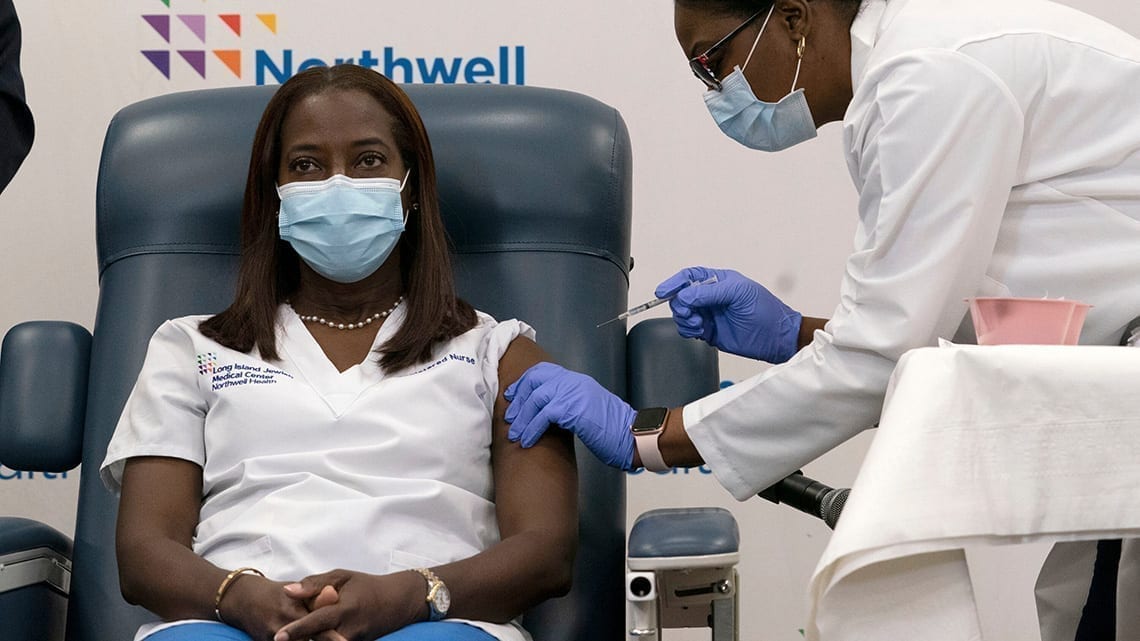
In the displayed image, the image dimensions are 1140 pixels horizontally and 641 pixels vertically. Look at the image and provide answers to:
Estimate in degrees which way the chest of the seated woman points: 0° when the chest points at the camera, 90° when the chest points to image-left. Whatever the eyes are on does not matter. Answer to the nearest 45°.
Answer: approximately 0°

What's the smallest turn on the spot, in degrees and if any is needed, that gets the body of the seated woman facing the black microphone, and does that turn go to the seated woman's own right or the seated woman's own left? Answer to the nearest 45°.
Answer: approximately 45° to the seated woman's own left

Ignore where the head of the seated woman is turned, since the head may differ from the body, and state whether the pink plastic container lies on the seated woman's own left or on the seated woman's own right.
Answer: on the seated woman's own left

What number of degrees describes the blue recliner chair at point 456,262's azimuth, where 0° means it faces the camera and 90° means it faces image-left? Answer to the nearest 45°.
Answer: approximately 0°
